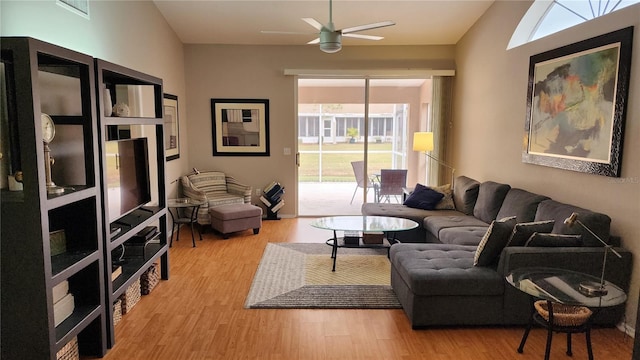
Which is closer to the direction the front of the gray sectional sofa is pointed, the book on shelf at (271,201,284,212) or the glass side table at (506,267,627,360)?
the book on shelf

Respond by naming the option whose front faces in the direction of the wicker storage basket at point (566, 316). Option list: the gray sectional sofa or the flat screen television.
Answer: the flat screen television

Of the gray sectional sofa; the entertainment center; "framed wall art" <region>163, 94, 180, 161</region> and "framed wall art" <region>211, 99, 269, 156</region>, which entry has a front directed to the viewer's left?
the gray sectional sofa

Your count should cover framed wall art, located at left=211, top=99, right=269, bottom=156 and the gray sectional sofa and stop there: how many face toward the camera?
1

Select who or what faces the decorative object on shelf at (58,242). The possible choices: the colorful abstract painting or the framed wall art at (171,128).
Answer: the colorful abstract painting

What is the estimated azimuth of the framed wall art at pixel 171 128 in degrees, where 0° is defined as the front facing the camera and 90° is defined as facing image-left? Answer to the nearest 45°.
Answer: approximately 270°

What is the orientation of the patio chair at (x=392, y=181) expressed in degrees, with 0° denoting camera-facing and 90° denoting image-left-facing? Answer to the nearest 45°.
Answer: approximately 180°
